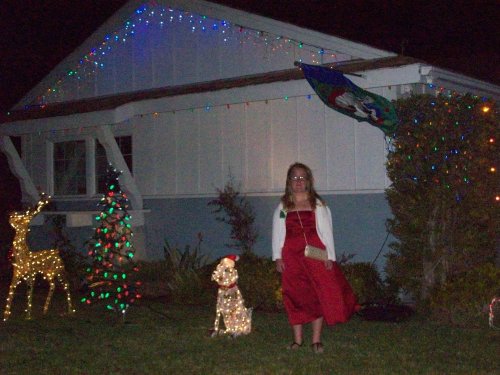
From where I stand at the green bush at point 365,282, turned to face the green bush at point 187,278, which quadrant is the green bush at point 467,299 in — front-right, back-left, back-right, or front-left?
back-left

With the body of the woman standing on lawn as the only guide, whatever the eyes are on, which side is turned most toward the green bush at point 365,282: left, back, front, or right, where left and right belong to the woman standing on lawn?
back

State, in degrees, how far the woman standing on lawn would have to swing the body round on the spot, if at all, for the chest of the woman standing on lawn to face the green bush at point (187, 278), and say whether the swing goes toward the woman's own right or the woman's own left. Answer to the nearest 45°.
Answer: approximately 135° to the woman's own right

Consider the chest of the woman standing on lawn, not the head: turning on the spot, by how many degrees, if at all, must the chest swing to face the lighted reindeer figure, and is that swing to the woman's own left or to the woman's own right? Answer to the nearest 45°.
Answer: approximately 135° to the woman's own right

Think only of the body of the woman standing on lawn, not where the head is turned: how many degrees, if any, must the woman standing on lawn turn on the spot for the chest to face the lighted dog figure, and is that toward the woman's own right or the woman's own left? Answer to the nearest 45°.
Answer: approximately 135° to the woman's own right

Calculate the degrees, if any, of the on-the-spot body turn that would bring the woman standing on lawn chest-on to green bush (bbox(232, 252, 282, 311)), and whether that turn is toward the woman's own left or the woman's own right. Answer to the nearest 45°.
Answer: approximately 180°

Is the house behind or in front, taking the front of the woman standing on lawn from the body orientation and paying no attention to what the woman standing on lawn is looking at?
behind

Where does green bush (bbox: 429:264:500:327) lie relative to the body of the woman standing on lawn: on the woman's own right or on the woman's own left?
on the woman's own left

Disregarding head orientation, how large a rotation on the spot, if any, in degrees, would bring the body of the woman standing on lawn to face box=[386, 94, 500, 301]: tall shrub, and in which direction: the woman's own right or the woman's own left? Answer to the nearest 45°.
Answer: approximately 135° to the woman's own left
